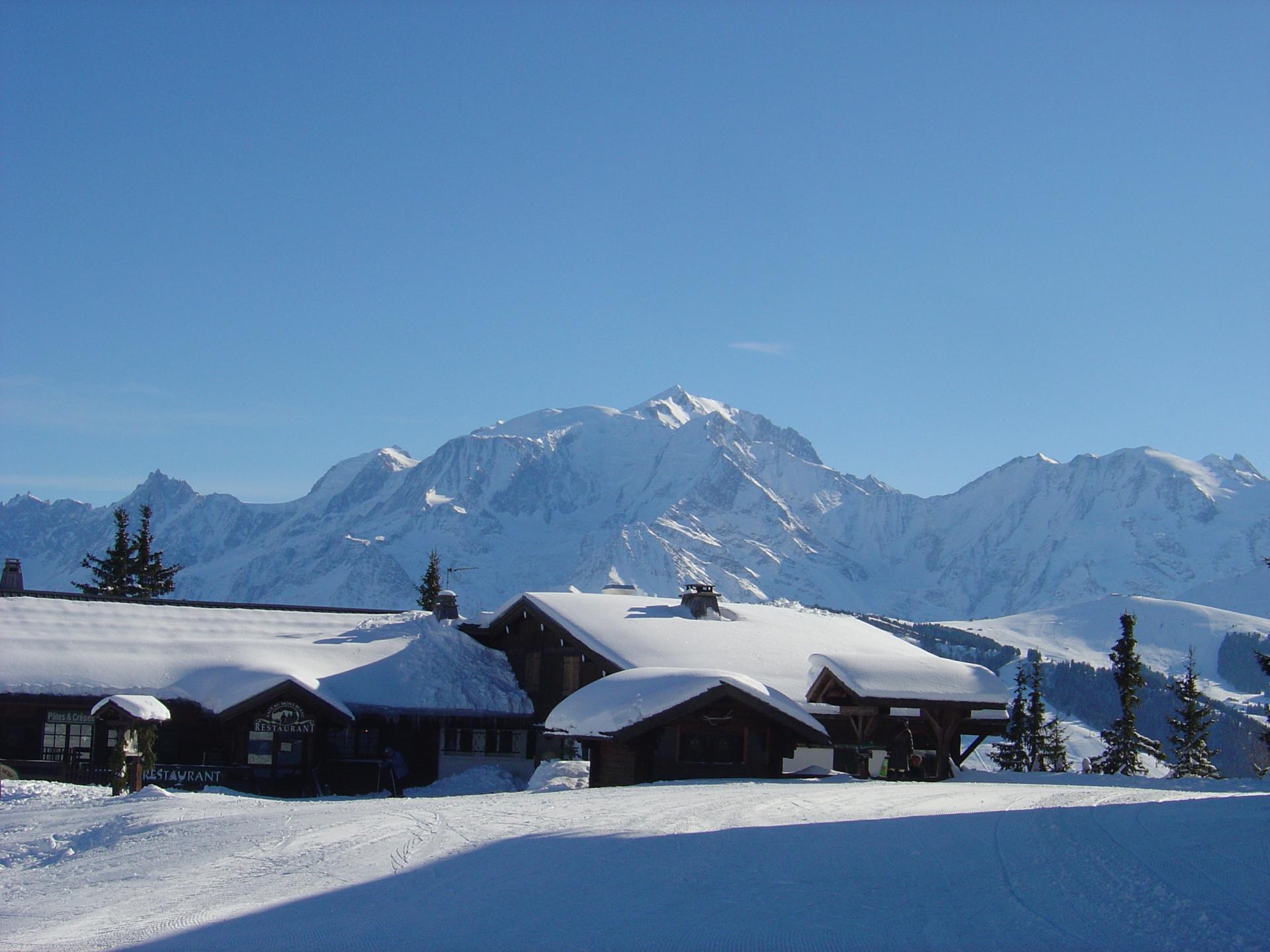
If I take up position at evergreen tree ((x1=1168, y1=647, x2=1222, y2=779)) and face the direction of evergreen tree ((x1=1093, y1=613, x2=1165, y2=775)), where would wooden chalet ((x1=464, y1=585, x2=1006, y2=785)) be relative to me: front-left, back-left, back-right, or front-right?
front-left

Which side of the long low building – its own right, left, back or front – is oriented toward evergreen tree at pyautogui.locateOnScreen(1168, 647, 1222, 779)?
left

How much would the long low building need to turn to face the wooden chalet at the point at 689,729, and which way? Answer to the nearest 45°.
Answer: approximately 45° to its left

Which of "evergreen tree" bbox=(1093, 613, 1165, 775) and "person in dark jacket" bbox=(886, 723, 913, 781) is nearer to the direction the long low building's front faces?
the person in dark jacket

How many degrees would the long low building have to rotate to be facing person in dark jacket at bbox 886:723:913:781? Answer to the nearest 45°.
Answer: approximately 45° to its left

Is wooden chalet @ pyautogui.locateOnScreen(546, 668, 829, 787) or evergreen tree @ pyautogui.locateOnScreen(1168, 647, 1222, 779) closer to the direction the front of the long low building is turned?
the wooden chalet

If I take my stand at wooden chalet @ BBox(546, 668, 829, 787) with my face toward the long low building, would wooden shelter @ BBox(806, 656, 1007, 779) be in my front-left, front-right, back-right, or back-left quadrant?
back-right

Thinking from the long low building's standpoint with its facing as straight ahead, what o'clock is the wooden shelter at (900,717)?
The wooden shelter is roughly at 10 o'clock from the long low building.

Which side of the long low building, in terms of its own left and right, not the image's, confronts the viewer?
front

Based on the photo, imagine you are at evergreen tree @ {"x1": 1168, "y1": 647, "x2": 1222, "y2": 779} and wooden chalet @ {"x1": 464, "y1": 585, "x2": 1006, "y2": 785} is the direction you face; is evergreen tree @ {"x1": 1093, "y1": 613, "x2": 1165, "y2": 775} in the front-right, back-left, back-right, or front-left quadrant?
front-right

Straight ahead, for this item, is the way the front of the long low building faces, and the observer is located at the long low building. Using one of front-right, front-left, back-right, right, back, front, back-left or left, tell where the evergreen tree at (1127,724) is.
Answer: left
